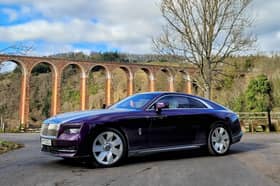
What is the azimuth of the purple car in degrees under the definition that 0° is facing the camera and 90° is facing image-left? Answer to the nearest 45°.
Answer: approximately 45°

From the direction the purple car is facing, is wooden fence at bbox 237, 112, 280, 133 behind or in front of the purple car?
behind
